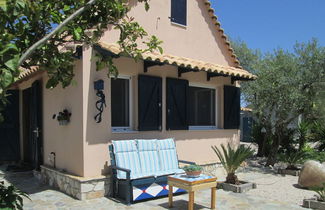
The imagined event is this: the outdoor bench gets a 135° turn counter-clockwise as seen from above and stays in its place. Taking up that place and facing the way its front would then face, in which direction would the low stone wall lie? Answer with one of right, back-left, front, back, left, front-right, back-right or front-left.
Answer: left

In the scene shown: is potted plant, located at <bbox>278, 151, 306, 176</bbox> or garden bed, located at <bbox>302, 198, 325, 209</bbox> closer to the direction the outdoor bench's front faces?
the garden bed

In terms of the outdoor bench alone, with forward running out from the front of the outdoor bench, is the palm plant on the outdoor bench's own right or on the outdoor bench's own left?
on the outdoor bench's own left

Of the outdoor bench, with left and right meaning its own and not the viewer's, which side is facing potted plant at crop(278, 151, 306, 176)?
left

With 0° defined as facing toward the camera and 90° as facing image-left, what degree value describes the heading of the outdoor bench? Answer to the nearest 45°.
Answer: approximately 315°

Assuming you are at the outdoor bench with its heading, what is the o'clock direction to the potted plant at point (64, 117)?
The potted plant is roughly at 5 o'clock from the outdoor bench.

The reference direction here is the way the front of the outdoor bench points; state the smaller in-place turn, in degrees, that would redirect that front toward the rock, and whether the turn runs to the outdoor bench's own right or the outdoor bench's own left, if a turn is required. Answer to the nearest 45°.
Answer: approximately 45° to the outdoor bench's own left

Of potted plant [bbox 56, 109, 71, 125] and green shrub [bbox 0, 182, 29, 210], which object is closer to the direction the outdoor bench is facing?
the green shrub
